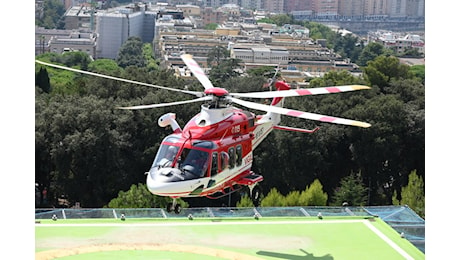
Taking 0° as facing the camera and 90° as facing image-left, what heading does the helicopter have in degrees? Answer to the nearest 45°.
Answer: approximately 45°

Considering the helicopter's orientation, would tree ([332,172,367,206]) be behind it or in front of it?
behind

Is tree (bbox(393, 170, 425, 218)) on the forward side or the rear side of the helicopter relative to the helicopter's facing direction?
on the rear side

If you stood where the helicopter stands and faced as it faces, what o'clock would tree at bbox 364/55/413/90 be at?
The tree is roughly at 5 o'clock from the helicopter.

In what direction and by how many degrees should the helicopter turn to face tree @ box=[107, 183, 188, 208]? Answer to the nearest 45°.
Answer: approximately 135° to its right

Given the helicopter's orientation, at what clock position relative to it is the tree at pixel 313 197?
The tree is roughly at 5 o'clock from the helicopter.

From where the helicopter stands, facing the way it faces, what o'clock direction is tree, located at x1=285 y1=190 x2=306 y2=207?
The tree is roughly at 5 o'clock from the helicopter.

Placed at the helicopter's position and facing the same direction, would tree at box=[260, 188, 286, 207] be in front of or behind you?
behind
